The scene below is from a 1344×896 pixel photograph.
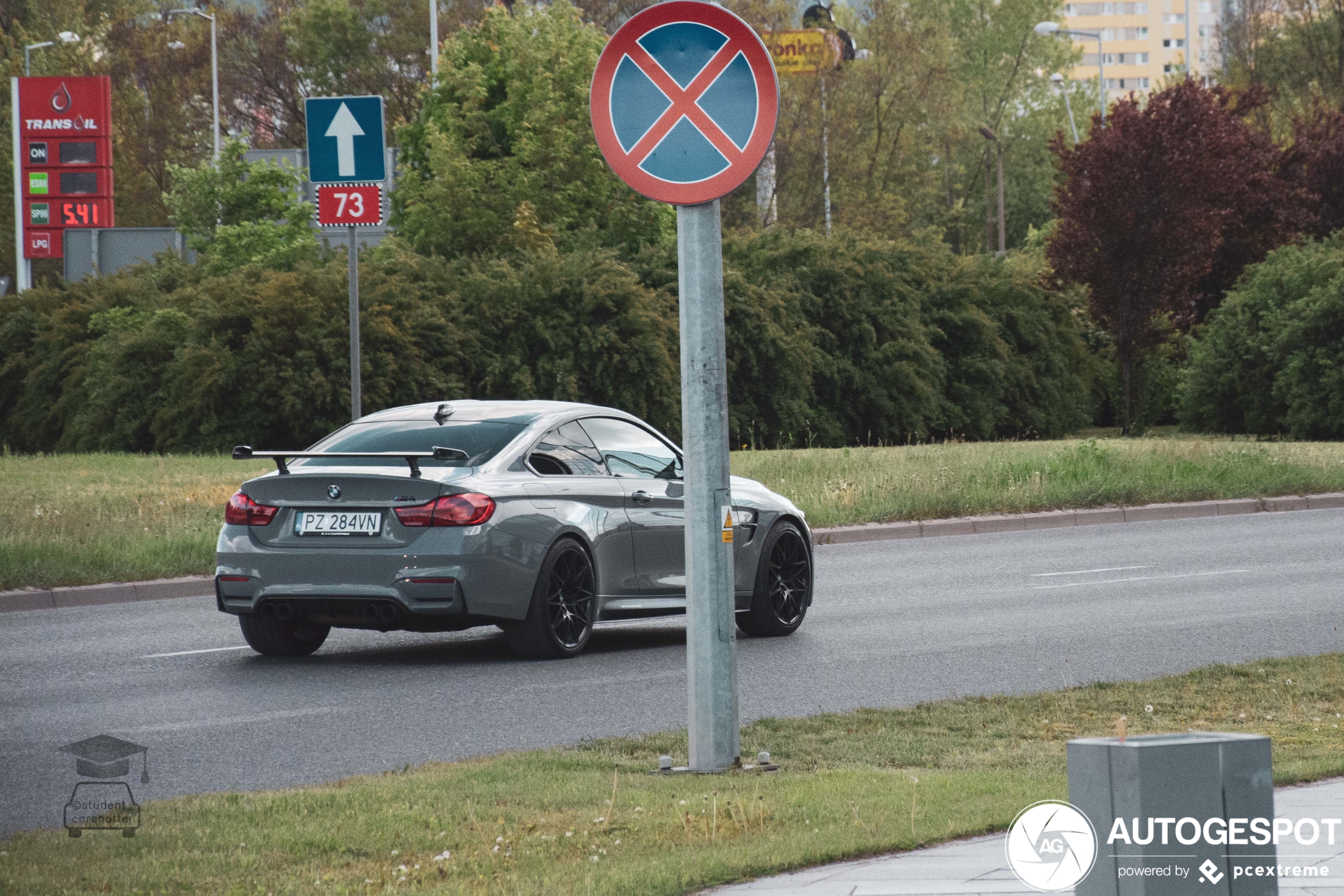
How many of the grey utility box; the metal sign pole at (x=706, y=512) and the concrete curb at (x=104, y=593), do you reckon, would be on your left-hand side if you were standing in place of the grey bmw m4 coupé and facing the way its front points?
1

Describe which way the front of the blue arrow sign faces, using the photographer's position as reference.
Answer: facing the viewer

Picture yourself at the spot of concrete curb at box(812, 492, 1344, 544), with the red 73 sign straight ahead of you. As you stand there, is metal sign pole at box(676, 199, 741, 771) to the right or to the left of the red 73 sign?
left

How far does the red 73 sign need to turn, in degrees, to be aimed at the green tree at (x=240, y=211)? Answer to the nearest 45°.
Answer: approximately 180°

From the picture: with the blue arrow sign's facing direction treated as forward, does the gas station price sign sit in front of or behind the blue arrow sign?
behind

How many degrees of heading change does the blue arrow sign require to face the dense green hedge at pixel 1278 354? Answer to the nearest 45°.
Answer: approximately 135° to its left

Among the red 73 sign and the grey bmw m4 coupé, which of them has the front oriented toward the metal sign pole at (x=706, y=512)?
the red 73 sign

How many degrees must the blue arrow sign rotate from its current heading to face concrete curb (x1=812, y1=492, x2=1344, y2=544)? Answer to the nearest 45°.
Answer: approximately 135° to its left

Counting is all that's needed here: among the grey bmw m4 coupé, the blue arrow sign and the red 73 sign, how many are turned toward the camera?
2

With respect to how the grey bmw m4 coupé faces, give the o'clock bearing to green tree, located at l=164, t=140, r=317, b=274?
The green tree is roughly at 10 o'clock from the grey bmw m4 coupé.

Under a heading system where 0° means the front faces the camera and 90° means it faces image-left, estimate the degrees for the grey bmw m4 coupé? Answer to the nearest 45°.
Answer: approximately 225°

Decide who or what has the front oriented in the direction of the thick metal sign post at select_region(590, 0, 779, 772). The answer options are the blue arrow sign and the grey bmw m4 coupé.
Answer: the blue arrow sign

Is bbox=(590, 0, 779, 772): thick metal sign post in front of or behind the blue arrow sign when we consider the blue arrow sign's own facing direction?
in front

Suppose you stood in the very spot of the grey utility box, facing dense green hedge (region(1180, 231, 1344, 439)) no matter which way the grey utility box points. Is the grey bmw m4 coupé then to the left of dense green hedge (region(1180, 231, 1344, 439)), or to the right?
left

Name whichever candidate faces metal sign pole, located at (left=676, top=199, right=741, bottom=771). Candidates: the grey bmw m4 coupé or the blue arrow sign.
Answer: the blue arrow sign

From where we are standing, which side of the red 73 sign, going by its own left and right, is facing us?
front
